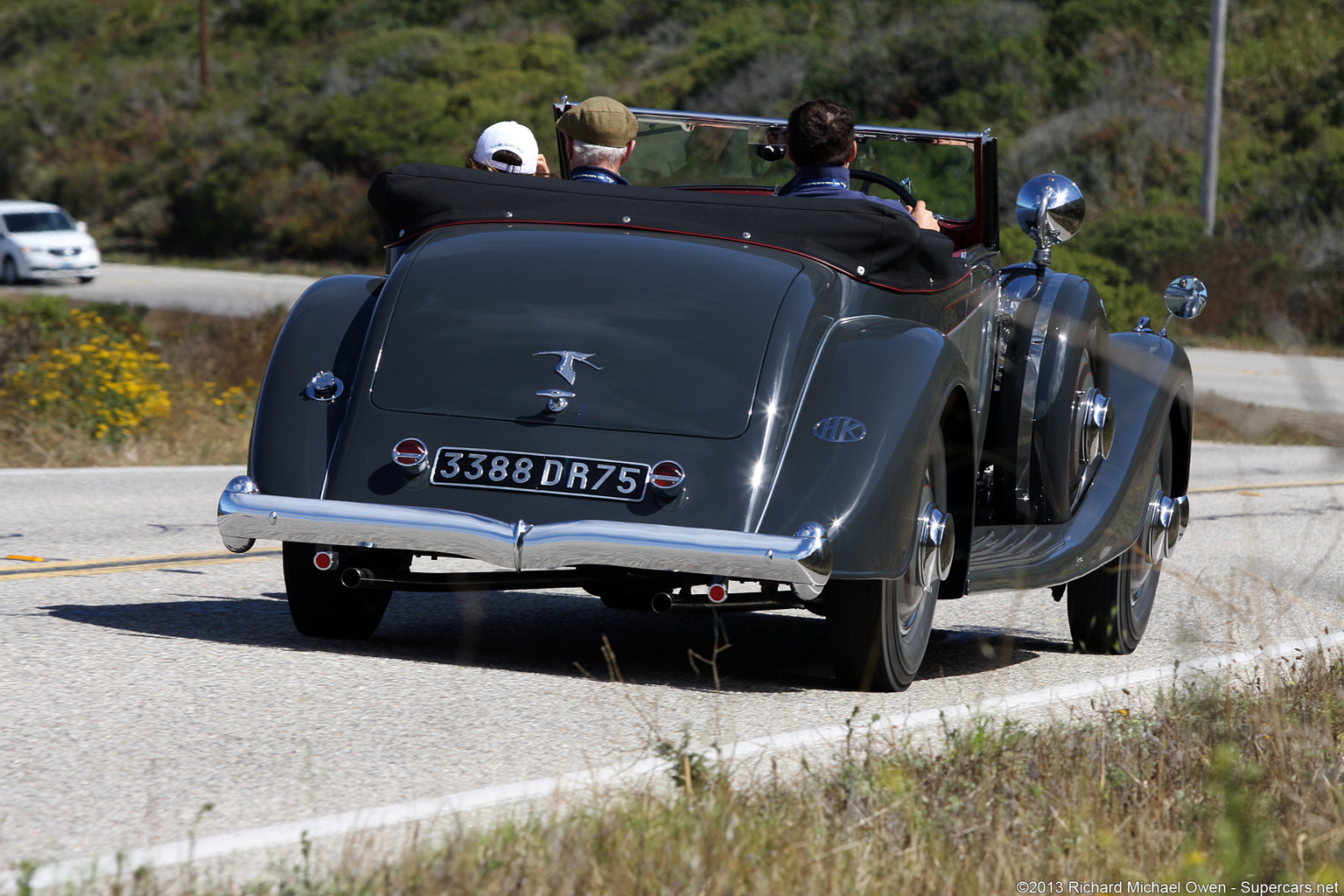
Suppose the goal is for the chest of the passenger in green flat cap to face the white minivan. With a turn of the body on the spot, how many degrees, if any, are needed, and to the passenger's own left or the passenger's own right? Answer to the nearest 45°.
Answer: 0° — they already face it

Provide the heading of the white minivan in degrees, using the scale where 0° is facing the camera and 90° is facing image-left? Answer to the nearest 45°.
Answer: approximately 315°

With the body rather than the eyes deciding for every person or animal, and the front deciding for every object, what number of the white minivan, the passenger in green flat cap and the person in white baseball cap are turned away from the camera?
2

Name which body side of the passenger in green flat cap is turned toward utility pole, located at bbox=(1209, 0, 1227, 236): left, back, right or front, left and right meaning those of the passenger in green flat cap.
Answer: front

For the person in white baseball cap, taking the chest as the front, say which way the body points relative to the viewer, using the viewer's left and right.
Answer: facing away from the viewer

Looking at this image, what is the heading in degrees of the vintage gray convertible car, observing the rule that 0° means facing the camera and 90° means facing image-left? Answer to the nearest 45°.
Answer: approximately 225°

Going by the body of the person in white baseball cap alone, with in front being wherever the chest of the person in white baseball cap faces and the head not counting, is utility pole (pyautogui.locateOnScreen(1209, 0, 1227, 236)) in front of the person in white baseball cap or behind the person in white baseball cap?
in front

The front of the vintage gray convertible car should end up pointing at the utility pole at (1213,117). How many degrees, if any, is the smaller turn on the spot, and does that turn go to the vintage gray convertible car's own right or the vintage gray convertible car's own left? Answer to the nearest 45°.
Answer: approximately 45° to the vintage gray convertible car's own left

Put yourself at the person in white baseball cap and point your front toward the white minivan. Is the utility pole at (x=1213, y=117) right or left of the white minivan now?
right

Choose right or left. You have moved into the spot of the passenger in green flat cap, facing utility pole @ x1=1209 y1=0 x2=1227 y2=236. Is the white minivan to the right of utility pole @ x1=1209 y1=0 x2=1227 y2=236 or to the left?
left

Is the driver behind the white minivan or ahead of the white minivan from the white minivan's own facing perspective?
ahead

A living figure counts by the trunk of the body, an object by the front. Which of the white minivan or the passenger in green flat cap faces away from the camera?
the passenger in green flat cap

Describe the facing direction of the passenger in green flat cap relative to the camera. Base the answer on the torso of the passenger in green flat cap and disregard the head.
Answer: away from the camera
